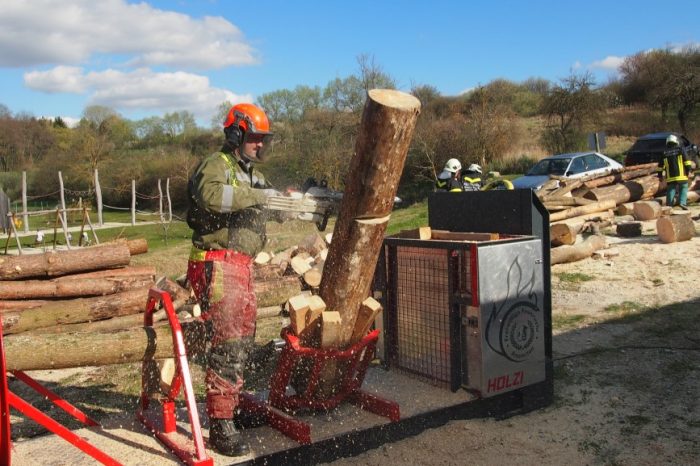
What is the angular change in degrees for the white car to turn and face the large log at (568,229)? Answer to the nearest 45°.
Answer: approximately 45° to its left

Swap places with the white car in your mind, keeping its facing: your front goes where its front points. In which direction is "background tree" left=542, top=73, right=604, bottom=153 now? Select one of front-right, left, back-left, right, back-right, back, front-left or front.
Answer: back-right

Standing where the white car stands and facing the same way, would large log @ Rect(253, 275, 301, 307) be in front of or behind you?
in front

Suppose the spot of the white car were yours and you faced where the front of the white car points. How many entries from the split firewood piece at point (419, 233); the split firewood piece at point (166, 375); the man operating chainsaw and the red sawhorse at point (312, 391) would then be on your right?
0

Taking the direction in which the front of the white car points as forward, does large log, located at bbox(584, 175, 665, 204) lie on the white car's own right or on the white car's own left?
on the white car's own left

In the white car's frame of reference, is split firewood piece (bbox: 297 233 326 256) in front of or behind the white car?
in front

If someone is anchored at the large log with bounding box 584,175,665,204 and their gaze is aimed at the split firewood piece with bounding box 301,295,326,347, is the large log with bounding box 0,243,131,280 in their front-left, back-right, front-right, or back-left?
front-right

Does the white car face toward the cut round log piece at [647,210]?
no

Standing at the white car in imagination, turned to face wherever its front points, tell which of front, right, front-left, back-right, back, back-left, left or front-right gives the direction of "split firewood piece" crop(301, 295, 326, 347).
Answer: front-left

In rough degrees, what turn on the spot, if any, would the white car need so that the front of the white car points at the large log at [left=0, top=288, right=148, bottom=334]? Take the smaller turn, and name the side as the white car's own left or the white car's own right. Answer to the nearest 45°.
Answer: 0° — it already faces it

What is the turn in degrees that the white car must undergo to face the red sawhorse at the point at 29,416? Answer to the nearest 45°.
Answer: approximately 45° to its left

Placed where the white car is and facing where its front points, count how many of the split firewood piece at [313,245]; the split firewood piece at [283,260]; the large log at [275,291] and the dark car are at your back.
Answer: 1

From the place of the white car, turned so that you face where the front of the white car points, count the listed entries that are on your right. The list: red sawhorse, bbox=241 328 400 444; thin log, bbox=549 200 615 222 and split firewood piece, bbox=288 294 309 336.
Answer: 0

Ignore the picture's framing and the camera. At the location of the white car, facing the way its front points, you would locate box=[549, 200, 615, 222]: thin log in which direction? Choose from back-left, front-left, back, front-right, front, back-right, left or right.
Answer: front-left

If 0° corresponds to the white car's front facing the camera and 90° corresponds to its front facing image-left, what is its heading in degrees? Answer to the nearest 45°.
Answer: approximately 45°

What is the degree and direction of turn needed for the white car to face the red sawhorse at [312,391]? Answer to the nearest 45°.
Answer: approximately 45° to its left

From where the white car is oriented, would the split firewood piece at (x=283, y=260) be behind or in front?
in front

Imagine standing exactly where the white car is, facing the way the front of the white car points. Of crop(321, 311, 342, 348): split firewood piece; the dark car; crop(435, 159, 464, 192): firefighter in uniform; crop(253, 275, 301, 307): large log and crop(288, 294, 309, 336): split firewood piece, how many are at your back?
1

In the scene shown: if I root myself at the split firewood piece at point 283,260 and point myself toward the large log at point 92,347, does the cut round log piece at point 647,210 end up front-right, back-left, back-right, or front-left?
back-left
